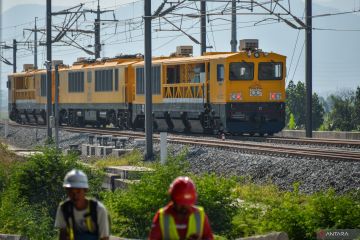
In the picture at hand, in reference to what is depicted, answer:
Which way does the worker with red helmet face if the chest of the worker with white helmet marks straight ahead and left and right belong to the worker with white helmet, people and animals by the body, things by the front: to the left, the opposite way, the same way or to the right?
the same way

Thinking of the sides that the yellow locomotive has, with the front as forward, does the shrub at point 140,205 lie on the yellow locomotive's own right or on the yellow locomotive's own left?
on the yellow locomotive's own right

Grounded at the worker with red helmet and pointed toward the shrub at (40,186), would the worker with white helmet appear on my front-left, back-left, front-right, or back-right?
front-left

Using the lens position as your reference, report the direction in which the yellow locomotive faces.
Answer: facing the viewer and to the right of the viewer
